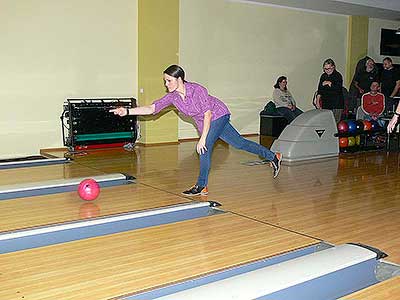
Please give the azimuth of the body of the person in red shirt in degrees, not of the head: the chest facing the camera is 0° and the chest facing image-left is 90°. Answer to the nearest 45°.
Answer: approximately 0°

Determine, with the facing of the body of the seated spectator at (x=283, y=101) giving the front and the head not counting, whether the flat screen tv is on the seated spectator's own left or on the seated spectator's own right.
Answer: on the seated spectator's own left

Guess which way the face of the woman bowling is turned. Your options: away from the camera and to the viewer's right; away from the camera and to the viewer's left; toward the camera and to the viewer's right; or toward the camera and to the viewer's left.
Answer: toward the camera and to the viewer's left

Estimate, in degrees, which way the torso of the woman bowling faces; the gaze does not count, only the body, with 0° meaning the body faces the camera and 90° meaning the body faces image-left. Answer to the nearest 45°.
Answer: approximately 90°

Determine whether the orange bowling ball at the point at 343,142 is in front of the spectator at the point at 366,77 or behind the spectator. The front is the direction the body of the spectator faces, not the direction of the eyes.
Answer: in front

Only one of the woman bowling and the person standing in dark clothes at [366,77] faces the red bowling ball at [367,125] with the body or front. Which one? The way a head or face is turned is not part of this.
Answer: the person standing in dark clothes

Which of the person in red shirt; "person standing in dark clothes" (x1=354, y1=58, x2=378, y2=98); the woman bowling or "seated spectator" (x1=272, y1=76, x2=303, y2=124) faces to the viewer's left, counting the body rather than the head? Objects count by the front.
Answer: the woman bowling

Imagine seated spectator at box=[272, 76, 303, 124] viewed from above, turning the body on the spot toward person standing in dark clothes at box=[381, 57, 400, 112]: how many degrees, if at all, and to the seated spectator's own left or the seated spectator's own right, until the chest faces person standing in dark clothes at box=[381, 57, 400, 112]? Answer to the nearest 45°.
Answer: approximately 90° to the seated spectator's own left

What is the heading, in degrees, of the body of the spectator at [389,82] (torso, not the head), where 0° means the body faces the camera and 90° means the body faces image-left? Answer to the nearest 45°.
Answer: approximately 45°

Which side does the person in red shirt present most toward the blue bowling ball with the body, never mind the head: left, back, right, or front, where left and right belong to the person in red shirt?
front

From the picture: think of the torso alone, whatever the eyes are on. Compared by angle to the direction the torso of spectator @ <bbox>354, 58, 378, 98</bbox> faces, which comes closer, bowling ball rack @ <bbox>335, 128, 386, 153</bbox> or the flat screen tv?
the bowling ball rack

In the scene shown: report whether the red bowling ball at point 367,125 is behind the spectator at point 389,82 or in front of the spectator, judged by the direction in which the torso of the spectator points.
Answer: in front
